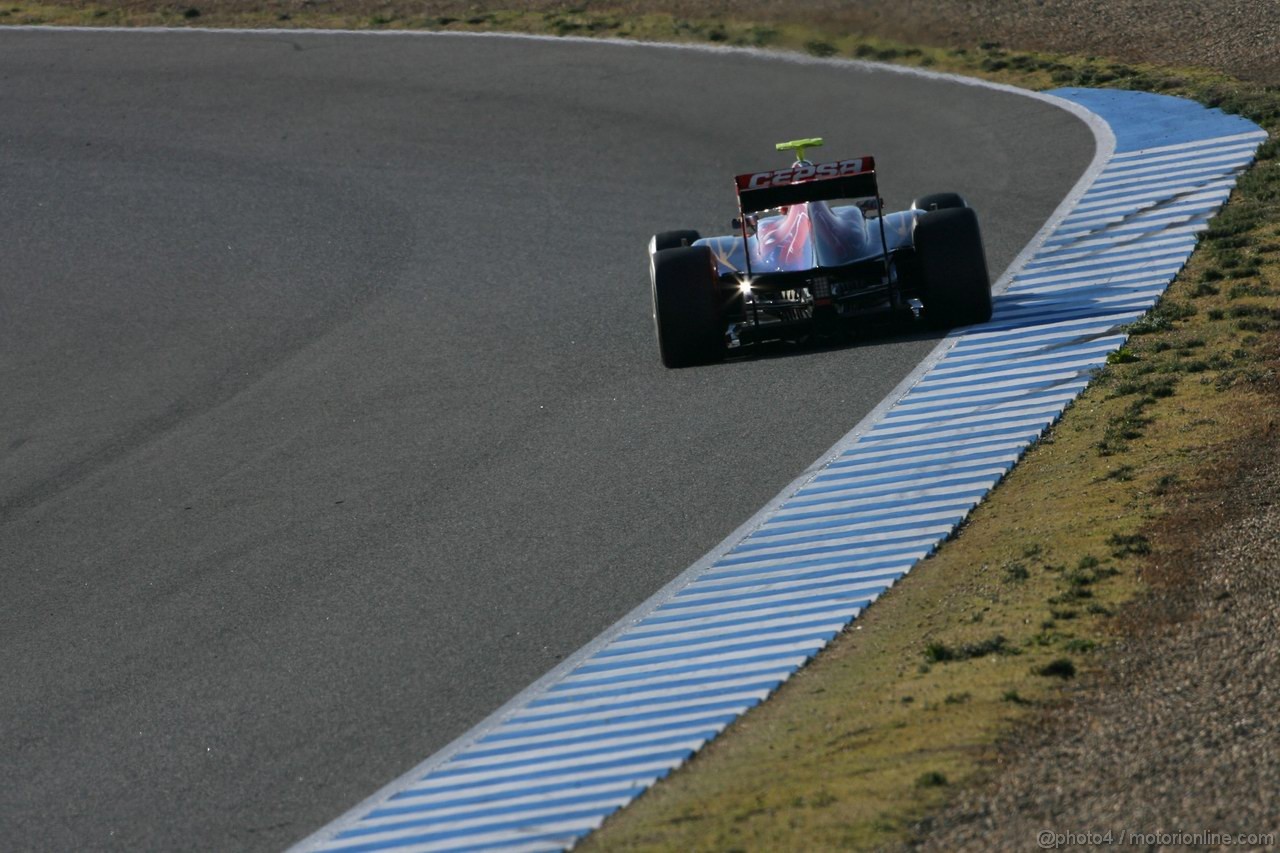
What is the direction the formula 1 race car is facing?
away from the camera
